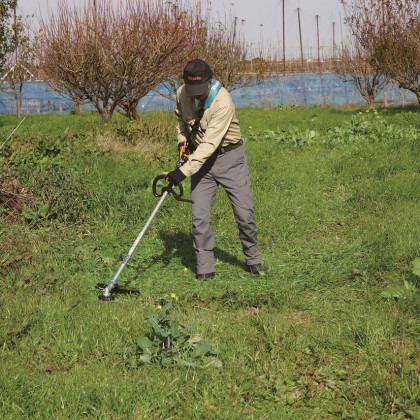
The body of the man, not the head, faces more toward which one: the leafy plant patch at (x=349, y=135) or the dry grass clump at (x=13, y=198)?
the dry grass clump

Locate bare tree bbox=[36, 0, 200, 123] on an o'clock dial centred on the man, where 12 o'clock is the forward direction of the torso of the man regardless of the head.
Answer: The bare tree is roughly at 4 o'clock from the man.

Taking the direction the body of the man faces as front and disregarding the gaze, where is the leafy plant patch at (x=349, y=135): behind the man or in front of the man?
behind

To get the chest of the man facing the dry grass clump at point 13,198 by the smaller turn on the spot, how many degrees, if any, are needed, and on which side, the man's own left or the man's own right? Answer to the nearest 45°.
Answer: approximately 90° to the man's own right

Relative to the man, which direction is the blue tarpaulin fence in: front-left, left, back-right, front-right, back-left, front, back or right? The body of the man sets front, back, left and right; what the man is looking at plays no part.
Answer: back-right

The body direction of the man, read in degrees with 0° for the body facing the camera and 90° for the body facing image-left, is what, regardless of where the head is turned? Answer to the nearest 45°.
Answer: approximately 45°

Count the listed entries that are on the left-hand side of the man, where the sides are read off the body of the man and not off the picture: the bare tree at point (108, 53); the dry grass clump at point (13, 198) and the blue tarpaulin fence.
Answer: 0

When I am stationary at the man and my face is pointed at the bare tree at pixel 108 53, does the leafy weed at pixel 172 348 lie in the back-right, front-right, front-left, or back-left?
back-left

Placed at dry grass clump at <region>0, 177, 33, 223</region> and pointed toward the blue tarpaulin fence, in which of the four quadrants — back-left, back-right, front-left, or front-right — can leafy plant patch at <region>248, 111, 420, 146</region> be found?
front-right

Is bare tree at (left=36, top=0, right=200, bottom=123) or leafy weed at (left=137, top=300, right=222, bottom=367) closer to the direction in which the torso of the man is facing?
the leafy weed

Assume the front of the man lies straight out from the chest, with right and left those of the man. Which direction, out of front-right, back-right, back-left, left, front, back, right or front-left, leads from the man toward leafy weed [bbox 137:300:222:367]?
front-left
